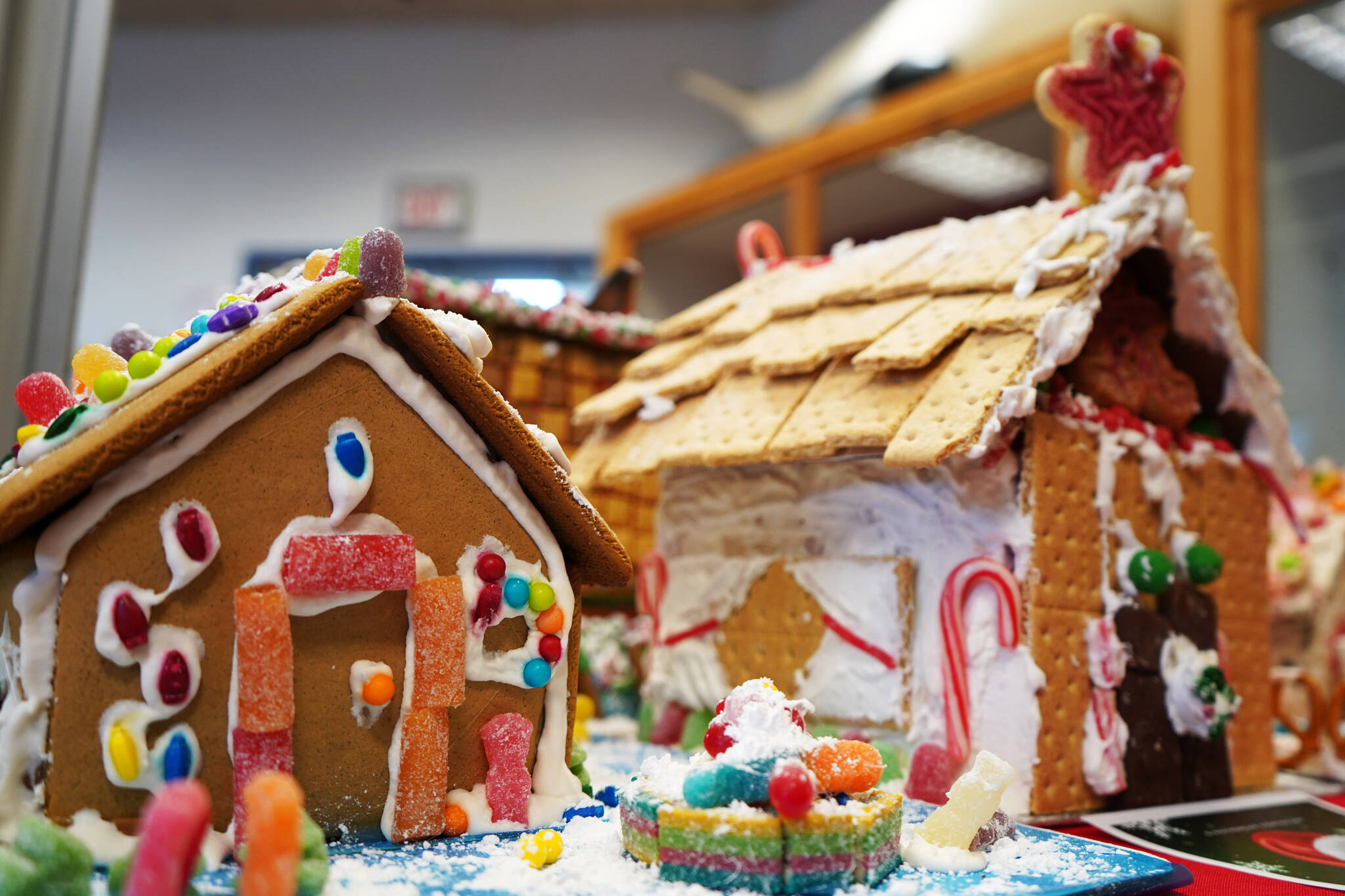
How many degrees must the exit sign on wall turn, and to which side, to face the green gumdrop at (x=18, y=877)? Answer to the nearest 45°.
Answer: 0° — it already faces it

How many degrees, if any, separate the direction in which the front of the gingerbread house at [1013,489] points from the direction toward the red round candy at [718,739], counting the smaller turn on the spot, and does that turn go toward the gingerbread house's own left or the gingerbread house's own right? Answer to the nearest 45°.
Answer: approximately 90° to the gingerbread house's own right

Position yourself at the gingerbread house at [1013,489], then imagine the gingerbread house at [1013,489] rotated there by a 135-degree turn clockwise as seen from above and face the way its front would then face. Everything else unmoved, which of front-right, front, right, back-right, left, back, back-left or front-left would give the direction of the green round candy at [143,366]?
front-left

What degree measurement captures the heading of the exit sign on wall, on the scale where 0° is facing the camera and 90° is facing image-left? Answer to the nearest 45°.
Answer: approximately 0°

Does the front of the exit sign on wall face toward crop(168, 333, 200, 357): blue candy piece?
yes

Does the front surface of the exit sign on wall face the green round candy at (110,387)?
yes

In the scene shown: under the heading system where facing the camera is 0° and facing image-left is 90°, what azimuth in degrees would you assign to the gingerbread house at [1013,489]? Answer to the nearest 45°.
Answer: approximately 315°
